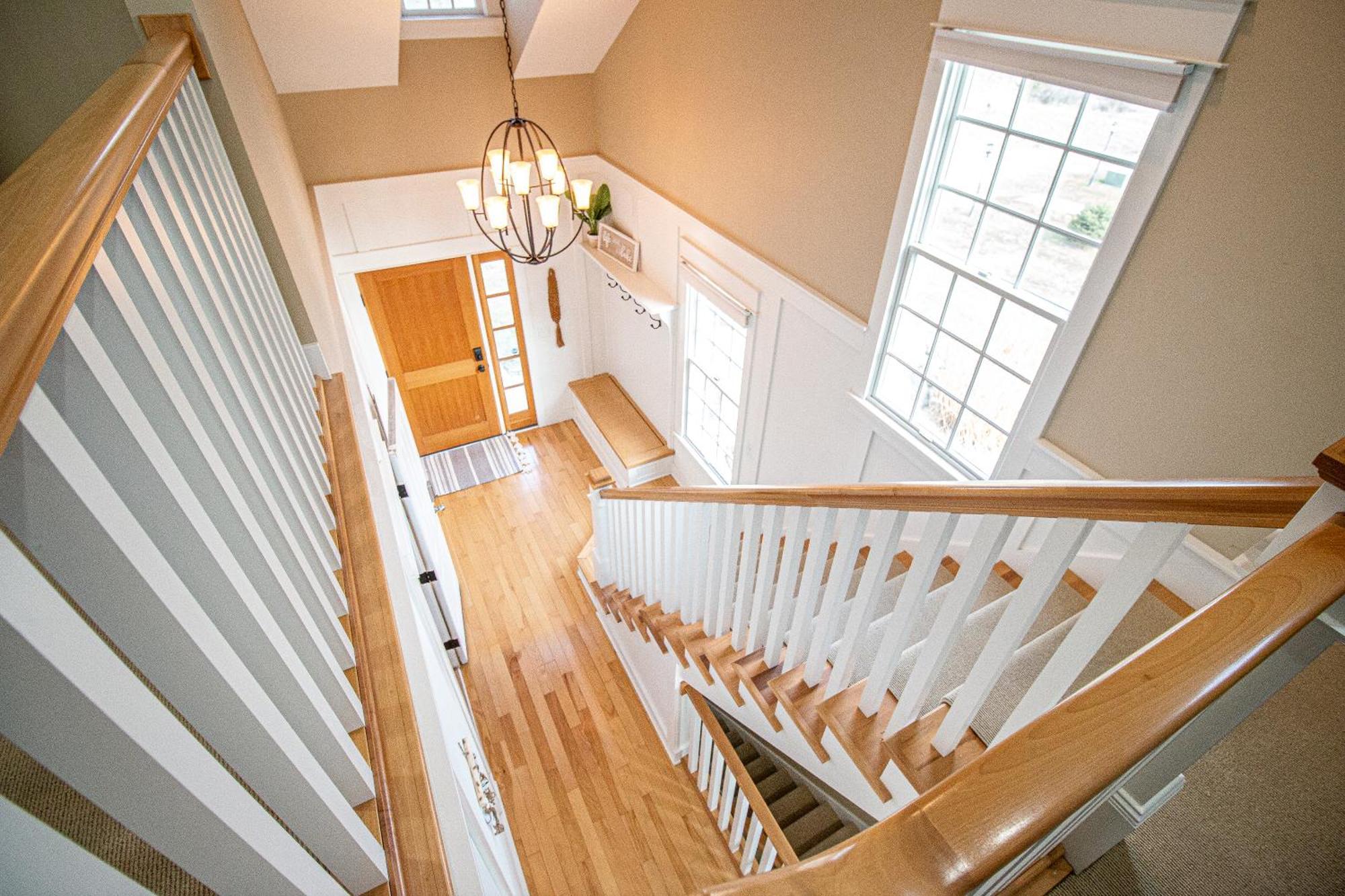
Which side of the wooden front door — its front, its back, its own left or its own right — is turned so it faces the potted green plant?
left

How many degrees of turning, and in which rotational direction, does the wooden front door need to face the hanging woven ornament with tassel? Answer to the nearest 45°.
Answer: approximately 90° to its left

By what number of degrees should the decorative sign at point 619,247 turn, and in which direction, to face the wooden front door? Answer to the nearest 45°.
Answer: approximately 45° to its right

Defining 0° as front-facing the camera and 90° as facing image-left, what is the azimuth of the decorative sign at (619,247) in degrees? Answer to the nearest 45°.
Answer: approximately 45°

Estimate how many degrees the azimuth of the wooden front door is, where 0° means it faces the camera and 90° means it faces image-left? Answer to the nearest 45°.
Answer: approximately 0°

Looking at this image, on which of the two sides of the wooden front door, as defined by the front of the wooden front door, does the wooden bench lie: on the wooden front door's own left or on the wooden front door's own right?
on the wooden front door's own left

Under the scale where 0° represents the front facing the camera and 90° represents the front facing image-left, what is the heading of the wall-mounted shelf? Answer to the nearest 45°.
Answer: approximately 45°

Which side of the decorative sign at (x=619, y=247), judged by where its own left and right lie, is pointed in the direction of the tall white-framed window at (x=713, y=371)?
left

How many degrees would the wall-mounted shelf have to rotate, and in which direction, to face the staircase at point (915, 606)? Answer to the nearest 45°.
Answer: approximately 45° to its left

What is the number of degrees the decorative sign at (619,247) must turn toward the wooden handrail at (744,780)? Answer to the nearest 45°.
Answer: approximately 45° to its left

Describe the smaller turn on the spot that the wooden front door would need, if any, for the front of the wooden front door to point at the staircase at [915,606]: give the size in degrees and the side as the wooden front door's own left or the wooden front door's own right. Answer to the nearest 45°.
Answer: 0° — it already faces it
